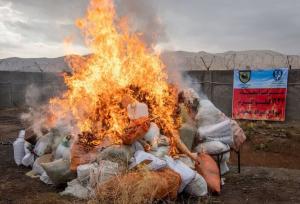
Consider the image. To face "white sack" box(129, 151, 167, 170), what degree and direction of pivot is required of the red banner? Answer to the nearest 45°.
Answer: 0° — it already faces it

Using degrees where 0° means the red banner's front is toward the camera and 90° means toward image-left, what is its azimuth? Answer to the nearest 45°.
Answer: approximately 0°

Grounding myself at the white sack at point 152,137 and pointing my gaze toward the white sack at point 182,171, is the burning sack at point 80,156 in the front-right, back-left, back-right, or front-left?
back-right

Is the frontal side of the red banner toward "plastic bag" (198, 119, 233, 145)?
yes

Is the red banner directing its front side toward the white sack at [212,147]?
yes

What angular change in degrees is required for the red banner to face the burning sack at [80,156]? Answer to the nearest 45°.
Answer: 0° — it already faces it
